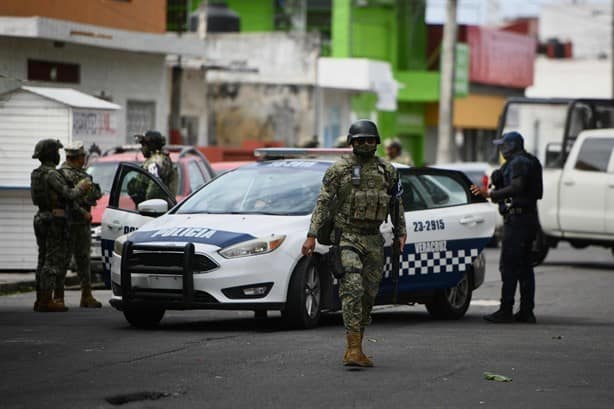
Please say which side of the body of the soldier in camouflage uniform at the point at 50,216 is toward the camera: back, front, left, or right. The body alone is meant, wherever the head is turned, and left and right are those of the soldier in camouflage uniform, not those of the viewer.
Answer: right

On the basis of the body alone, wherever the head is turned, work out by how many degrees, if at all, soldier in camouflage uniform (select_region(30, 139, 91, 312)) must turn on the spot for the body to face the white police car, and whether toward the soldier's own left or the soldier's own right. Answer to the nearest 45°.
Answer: approximately 45° to the soldier's own right

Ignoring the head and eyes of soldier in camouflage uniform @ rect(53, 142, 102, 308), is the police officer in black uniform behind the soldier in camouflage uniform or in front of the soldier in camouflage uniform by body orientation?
in front

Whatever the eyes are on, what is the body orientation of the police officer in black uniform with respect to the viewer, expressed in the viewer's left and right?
facing to the left of the viewer

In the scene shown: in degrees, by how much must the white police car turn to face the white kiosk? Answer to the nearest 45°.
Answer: approximately 90° to its right

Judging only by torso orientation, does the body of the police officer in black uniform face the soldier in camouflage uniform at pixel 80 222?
yes

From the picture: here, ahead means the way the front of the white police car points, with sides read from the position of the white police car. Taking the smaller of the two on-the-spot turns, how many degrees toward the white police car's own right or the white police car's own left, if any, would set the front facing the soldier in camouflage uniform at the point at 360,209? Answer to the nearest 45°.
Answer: approximately 45° to the white police car's own left

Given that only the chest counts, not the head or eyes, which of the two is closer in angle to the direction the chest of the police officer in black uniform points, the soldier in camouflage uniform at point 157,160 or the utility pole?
the soldier in camouflage uniform

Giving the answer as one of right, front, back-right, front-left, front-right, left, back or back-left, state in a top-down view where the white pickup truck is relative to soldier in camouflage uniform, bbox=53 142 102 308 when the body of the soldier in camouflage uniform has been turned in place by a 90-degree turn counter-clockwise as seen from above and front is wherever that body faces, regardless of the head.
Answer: front-right

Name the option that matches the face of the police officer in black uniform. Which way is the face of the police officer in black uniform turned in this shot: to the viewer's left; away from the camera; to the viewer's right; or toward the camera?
to the viewer's left
